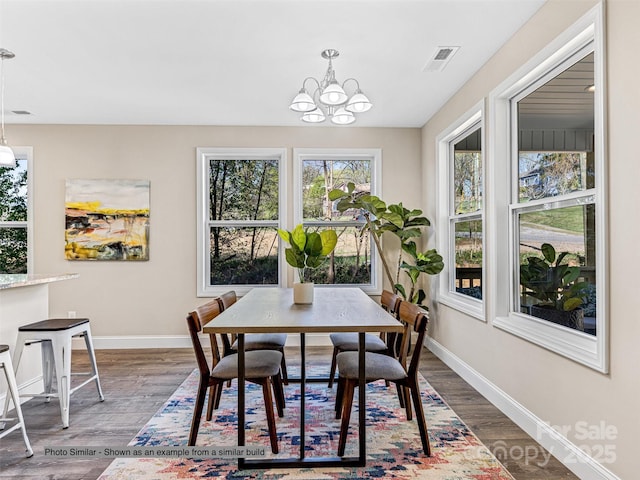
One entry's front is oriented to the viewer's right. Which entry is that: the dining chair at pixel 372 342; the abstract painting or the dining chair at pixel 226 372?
the dining chair at pixel 226 372

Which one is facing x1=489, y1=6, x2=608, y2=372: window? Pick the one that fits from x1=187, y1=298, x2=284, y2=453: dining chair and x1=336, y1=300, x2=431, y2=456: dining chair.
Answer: x1=187, y1=298, x2=284, y2=453: dining chair

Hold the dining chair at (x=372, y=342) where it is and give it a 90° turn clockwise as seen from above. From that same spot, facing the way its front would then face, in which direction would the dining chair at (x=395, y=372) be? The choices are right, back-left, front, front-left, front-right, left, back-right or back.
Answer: back

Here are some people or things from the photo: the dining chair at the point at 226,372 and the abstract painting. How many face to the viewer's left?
0

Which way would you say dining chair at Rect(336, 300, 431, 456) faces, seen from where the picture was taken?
facing to the left of the viewer

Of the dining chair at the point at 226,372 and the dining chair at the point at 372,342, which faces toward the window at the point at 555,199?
the dining chair at the point at 226,372

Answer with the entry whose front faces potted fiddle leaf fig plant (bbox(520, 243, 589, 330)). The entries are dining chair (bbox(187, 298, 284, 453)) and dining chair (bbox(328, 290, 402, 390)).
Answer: dining chair (bbox(187, 298, 284, 453))

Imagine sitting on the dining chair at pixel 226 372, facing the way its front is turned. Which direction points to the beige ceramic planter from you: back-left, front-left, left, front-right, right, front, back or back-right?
front-left

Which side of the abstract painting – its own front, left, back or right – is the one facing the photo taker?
front

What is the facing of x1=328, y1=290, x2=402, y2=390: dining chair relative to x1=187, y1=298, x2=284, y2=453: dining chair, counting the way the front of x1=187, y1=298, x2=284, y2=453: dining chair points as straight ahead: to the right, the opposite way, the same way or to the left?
the opposite way

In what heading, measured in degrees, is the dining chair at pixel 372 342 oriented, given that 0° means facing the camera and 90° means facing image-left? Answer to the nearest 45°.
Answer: approximately 90°

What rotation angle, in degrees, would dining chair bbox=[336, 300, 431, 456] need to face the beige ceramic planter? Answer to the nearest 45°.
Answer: approximately 45° to its right

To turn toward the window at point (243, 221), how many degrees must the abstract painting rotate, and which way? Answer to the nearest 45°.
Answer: approximately 90° to its left

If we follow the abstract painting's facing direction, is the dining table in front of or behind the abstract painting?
in front

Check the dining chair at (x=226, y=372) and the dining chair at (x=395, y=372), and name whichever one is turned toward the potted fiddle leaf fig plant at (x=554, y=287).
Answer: the dining chair at (x=226, y=372)

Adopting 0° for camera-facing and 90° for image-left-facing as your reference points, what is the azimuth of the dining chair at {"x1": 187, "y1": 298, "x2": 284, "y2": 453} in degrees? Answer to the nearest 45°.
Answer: approximately 270°
